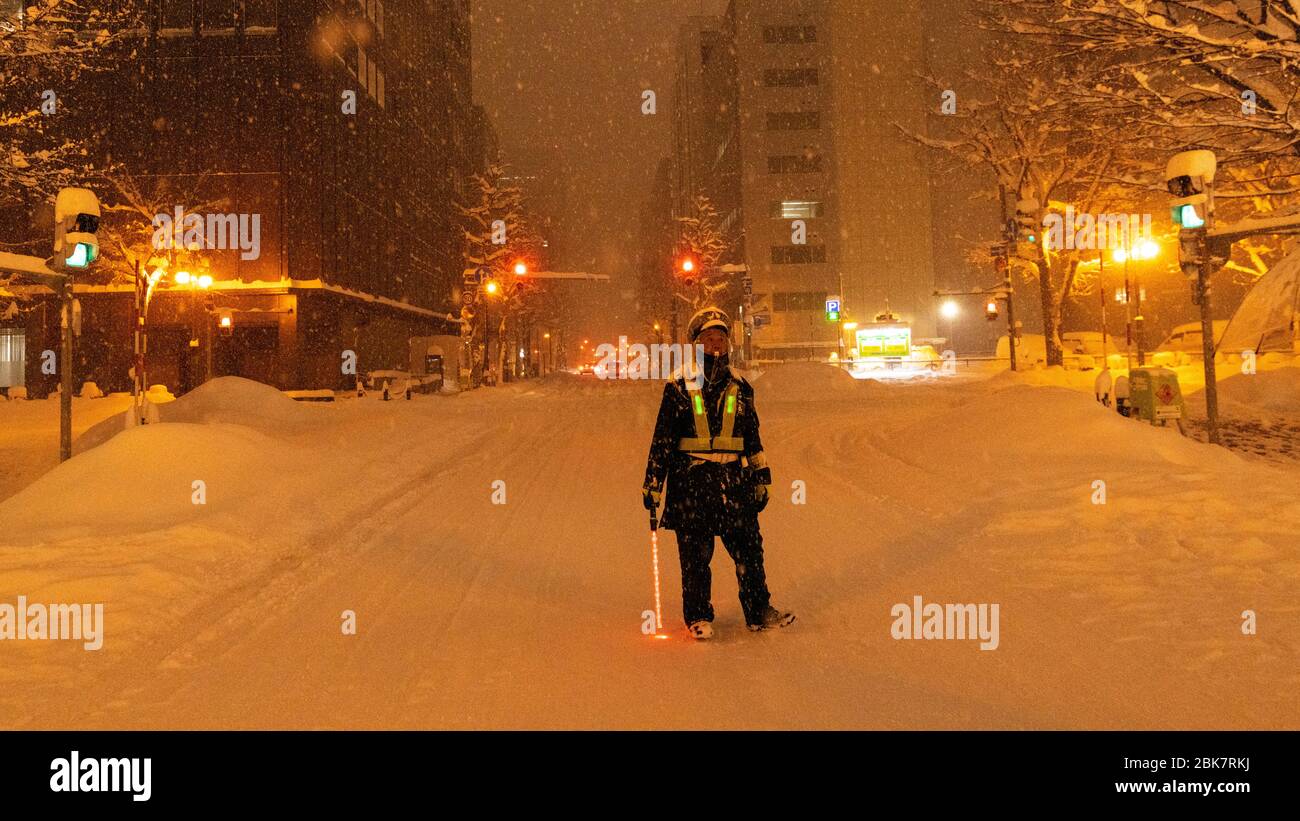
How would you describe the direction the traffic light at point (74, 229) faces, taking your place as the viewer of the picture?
facing the viewer and to the right of the viewer

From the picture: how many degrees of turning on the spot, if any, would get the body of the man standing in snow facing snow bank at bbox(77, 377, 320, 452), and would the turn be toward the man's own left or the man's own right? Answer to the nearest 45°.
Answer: approximately 135° to the man's own right

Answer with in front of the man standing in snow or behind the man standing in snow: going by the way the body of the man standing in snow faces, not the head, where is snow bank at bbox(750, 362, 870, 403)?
behind

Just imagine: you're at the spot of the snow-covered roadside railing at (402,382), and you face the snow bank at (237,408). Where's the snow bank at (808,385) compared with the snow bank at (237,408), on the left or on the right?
left

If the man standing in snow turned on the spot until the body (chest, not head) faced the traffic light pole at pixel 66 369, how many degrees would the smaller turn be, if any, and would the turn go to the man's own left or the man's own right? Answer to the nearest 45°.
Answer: approximately 135° to the man's own right

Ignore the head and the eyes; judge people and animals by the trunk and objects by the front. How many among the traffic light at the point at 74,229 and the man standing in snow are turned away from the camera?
0

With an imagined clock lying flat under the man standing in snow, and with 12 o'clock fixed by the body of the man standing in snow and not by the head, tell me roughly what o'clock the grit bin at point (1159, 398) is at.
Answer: The grit bin is roughly at 7 o'clock from the man standing in snow.

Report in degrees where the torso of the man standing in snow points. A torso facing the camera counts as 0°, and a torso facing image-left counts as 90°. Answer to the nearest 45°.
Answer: approximately 0°
